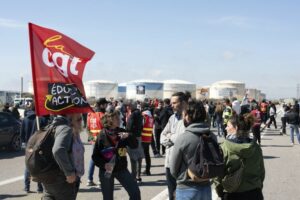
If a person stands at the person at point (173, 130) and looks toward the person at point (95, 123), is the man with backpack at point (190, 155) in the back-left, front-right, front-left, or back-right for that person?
back-left

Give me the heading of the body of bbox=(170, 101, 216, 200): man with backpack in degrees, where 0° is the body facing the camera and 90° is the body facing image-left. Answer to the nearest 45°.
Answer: approximately 135°

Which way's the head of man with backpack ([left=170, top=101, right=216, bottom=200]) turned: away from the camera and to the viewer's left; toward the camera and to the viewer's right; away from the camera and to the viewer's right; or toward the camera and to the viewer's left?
away from the camera and to the viewer's left

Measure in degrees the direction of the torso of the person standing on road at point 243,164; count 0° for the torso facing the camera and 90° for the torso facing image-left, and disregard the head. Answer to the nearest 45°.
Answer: approximately 135°
